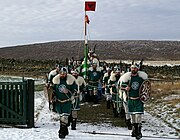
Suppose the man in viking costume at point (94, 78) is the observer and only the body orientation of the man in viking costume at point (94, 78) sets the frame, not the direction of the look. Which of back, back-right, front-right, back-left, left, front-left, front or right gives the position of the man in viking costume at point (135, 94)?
front

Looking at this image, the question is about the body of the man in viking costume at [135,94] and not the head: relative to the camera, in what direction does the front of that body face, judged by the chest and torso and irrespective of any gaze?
toward the camera

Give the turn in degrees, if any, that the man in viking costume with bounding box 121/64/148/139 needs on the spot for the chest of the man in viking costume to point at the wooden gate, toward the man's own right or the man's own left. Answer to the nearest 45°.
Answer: approximately 90° to the man's own right

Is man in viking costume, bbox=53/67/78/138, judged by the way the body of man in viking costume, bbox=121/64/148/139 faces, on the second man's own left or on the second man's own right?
on the second man's own right

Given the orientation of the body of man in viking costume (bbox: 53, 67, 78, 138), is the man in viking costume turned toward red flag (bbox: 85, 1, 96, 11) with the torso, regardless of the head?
no

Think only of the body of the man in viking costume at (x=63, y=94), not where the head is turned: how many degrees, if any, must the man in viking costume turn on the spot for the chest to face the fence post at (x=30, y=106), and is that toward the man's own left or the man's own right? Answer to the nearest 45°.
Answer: approximately 135° to the man's own right

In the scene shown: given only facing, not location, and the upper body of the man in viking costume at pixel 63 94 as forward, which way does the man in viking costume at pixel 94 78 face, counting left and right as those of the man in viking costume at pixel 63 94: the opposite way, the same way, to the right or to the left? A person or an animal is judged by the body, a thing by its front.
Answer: the same way

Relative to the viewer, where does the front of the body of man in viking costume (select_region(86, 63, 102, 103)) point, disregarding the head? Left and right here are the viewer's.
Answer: facing the viewer

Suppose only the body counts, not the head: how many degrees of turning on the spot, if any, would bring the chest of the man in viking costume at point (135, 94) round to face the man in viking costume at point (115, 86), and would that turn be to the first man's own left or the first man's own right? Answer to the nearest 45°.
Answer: approximately 180°

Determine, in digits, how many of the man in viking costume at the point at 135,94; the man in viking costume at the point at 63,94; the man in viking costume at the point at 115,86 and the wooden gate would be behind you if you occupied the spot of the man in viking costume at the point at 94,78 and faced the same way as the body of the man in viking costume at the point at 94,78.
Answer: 0

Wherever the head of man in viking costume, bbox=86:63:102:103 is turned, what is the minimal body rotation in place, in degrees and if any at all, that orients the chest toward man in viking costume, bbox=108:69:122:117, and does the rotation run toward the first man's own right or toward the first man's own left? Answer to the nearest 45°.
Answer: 0° — they already face them

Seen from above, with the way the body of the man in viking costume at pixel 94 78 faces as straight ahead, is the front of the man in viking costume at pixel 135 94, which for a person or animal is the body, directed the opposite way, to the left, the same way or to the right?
the same way

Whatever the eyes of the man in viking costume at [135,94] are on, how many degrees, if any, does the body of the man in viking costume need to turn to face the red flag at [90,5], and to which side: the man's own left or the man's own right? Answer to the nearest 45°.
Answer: approximately 180°

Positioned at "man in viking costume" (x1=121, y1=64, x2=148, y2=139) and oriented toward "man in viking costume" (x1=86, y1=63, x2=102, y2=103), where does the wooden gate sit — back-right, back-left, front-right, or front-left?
front-left

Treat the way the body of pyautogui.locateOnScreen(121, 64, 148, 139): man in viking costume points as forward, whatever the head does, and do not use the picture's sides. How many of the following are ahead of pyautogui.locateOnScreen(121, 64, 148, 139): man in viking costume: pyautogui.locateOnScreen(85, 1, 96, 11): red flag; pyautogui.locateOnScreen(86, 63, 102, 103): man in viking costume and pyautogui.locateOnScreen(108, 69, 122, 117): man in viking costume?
0
